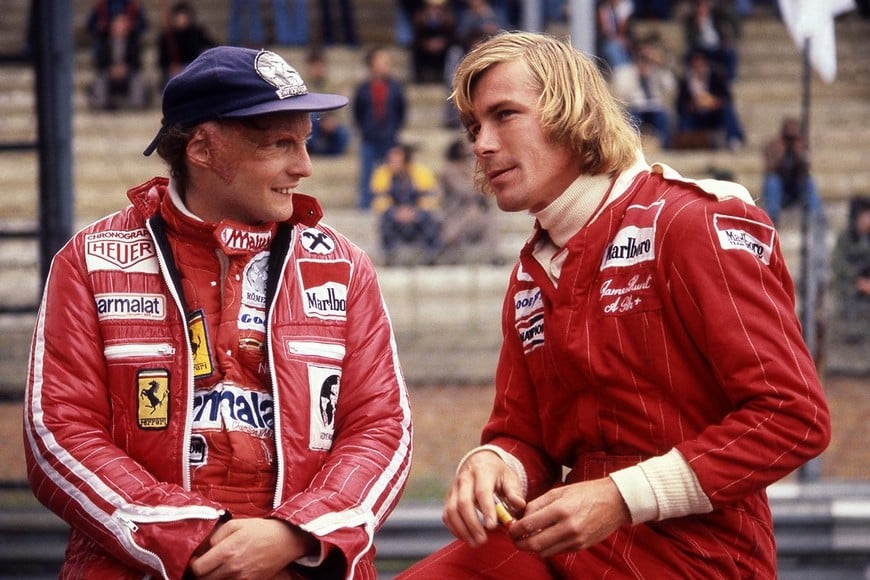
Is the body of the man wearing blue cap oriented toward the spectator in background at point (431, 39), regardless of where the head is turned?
no

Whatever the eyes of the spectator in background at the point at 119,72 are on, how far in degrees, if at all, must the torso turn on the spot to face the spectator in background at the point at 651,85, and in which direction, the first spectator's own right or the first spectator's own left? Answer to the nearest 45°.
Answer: approximately 90° to the first spectator's own left

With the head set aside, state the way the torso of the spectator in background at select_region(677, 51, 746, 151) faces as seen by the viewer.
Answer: toward the camera

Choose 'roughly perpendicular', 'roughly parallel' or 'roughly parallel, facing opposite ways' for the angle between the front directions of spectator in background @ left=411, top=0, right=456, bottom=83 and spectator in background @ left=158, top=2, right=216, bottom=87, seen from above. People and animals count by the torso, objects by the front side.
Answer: roughly parallel

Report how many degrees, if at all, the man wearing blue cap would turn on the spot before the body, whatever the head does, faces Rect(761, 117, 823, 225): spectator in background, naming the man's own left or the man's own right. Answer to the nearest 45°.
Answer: approximately 135° to the man's own left

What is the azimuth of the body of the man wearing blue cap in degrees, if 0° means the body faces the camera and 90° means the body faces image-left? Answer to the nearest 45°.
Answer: approximately 0°

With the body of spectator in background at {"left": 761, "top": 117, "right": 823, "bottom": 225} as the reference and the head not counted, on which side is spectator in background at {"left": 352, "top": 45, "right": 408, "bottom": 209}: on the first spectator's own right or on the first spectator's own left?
on the first spectator's own right

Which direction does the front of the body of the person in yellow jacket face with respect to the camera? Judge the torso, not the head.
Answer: toward the camera

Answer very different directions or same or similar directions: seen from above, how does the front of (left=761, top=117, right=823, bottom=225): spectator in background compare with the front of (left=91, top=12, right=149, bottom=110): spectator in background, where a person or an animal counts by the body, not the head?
same or similar directions

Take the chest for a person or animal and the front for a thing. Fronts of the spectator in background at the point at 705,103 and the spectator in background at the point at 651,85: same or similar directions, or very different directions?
same or similar directions

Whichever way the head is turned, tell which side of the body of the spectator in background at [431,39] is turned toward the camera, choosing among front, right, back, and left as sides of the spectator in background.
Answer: front

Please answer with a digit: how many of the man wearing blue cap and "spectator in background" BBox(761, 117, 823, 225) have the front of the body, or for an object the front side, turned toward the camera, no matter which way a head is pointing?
2

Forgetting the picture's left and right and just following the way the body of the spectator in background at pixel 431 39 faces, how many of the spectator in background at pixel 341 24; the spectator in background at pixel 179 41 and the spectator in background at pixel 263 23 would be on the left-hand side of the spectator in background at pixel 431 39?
0

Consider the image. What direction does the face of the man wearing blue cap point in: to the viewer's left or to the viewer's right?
to the viewer's right

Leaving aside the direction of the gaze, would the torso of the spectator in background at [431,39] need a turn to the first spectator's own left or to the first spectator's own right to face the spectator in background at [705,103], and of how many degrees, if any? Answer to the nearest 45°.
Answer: approximately 90° to the first spectator's own left

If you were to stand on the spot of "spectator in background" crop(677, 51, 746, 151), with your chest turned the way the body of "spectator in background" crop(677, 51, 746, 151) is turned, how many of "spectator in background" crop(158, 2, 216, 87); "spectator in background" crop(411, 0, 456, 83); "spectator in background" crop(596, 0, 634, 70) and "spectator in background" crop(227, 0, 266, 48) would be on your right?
4

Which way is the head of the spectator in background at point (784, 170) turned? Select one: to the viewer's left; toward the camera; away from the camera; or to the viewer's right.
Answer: toward the camera

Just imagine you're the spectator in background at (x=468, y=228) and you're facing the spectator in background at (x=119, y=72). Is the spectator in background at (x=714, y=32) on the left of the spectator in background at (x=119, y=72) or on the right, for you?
right

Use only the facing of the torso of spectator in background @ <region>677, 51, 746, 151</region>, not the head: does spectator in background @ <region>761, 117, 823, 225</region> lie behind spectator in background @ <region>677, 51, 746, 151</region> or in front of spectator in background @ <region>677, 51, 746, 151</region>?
in front

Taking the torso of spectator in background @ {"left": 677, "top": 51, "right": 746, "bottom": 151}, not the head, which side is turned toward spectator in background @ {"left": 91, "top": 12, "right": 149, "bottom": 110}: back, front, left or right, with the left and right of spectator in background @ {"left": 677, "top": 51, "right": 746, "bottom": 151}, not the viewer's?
right
